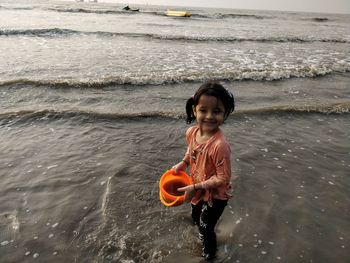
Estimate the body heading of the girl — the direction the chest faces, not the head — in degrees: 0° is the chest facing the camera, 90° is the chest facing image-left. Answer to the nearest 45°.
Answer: approximately 45°

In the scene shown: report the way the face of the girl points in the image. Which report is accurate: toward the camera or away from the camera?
toward the camera
